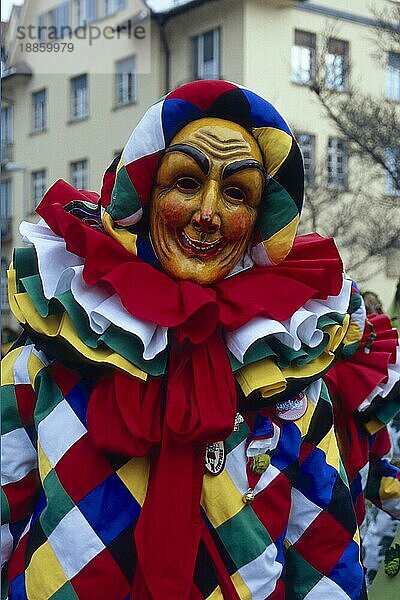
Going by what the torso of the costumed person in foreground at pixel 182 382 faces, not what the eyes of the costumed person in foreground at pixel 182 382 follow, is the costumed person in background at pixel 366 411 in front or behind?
behind

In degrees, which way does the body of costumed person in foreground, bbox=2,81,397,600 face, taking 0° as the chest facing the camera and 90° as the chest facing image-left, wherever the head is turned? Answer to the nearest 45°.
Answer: approximately 0°

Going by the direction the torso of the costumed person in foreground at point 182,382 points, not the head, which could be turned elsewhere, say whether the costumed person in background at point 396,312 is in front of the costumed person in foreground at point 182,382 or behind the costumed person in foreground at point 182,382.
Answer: behind
